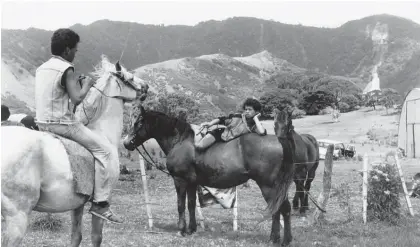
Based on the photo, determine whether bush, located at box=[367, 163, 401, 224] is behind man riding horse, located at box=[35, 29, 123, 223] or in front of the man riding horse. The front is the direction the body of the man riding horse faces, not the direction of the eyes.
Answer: in front

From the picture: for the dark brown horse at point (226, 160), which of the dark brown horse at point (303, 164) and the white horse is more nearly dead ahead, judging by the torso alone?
the white horse

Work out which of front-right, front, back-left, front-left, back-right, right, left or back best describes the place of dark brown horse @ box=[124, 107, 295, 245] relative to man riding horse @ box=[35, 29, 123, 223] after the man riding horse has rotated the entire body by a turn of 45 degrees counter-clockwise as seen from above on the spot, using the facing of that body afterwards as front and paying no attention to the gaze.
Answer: front-right

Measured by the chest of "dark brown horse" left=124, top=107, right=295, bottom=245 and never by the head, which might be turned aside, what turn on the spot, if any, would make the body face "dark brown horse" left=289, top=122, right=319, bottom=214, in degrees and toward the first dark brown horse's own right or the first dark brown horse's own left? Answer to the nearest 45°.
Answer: approximately 135° to the first dark brown horse's own right

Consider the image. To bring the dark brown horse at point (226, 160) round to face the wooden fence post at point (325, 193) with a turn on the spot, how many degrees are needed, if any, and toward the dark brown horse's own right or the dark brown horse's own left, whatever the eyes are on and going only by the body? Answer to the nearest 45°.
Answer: approximately 135° to the dark brown horse's own right

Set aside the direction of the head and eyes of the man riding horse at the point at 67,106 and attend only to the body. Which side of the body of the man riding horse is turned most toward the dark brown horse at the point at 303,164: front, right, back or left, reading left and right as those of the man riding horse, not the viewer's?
front

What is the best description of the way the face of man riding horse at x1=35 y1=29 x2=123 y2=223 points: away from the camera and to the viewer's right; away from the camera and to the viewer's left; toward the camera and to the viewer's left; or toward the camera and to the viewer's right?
away from the camera and to the viewer's right

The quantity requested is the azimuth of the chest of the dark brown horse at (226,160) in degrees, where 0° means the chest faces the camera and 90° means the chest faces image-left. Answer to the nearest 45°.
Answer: approximately 90°

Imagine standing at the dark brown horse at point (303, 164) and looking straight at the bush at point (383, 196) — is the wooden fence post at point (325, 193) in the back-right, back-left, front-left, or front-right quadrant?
front-right

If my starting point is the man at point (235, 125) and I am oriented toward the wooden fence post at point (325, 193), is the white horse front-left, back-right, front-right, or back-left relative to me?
back-right

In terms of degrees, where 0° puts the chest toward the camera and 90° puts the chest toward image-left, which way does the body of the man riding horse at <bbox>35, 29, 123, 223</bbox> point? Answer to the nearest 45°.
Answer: approximately 225°

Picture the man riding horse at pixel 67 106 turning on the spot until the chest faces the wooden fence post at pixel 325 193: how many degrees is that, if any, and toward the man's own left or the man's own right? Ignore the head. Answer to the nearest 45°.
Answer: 0° — they already face it

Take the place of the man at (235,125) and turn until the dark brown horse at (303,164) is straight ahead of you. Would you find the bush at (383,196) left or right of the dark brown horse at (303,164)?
right
